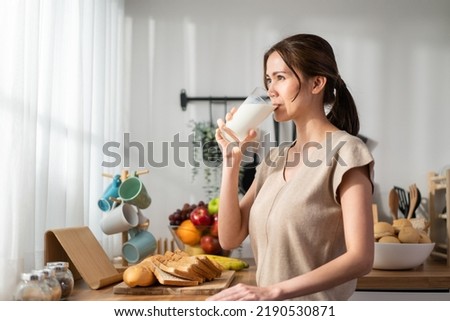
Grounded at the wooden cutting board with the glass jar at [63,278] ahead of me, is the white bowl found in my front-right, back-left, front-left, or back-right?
back-right

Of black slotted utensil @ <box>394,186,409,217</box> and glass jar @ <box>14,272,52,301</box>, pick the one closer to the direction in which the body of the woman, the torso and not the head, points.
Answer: the glass jar

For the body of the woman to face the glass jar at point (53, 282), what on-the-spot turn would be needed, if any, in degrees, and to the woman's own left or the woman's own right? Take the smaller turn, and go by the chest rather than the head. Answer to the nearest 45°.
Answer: approximately 45° to the woman's own right

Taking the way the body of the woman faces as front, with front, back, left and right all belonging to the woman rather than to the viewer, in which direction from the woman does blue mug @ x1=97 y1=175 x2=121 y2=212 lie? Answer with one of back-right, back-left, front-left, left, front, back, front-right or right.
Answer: right

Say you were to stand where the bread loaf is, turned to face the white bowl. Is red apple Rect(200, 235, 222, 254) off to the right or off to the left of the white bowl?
left

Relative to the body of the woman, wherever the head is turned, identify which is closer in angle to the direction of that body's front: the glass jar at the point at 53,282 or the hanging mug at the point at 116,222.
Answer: the glass jar

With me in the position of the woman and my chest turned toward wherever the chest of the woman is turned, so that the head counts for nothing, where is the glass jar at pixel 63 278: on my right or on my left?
on my right

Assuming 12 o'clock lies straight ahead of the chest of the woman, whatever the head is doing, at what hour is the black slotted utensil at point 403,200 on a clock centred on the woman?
The black slotted utensil is roughly at 5 o'clock from the woman.

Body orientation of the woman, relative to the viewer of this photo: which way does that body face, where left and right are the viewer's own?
facing the viewer and to the left of the viewer

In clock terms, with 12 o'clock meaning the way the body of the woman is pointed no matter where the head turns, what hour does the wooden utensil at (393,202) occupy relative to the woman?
The wooden utensil is roughly at 5 o'clock from the woman.

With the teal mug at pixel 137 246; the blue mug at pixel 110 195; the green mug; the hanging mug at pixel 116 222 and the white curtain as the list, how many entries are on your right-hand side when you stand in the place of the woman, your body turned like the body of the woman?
5

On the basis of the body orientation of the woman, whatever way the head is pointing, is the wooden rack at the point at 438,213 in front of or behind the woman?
behind

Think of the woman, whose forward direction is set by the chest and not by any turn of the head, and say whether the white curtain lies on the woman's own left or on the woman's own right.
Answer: on the woman's own right

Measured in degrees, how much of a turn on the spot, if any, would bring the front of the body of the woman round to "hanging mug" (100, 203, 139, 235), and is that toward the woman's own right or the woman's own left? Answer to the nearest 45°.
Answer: approximately 90° to the woman's own right

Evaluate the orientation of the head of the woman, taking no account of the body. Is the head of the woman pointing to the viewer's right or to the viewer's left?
to the viewer's left

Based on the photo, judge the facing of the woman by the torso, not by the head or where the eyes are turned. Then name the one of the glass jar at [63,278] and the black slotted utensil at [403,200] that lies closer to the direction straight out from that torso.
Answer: the glass jar
